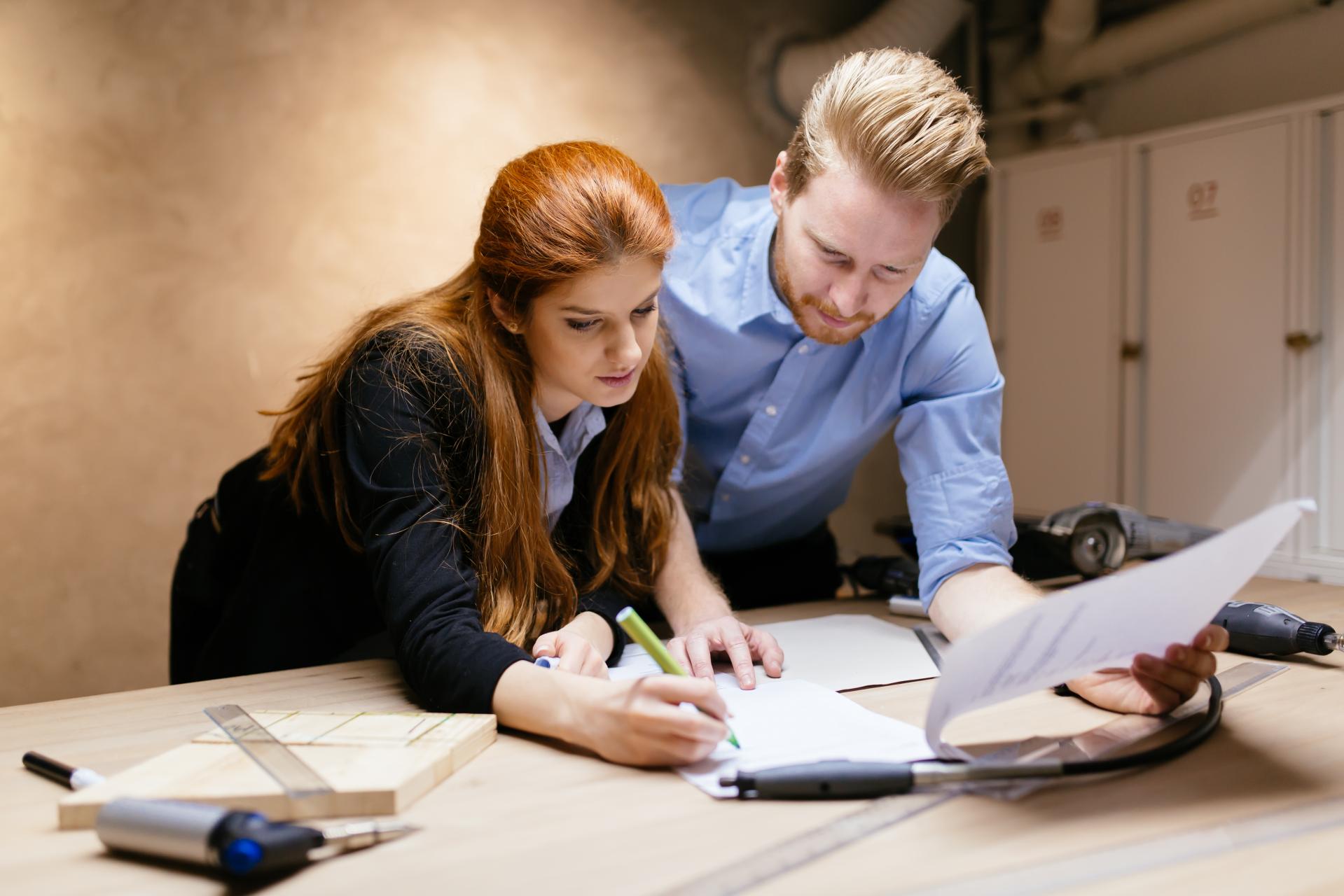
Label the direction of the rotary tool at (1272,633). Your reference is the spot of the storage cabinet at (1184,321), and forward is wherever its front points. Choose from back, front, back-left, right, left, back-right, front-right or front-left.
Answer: front-left

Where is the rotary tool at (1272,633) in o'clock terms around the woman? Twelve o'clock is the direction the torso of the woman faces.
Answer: The rotary tool is roughly at 11 o'clock from the woman.

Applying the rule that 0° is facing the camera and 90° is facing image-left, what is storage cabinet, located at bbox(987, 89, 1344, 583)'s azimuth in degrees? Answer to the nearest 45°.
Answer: approximately 45°

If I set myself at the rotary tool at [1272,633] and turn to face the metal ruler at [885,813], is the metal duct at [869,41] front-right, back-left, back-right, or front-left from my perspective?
back-right

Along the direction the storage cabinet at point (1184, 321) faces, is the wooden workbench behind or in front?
in front

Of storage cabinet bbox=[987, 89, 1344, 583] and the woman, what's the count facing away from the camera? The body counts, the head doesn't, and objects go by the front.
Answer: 0

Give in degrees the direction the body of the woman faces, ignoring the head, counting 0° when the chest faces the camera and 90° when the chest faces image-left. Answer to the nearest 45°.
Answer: approximately 315°

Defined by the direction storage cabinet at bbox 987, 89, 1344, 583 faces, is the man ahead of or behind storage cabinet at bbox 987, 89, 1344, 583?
ahead

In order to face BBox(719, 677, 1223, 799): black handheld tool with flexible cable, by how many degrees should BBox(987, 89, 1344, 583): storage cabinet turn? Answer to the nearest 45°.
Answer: approximately 45° to its left

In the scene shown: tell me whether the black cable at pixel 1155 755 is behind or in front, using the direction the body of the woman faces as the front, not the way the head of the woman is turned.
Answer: in front

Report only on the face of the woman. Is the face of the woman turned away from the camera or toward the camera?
toward the camera
